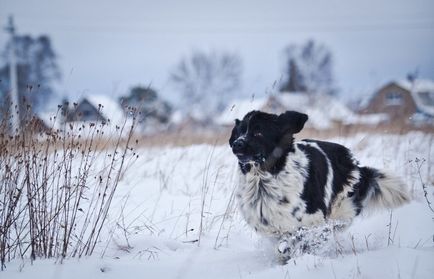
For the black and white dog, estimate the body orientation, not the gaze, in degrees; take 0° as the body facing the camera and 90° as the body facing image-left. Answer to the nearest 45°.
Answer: approximately 45°

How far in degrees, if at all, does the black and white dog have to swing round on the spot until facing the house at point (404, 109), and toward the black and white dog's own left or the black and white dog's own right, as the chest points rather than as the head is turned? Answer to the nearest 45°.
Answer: approximately 135° to the black and white dog's own right
